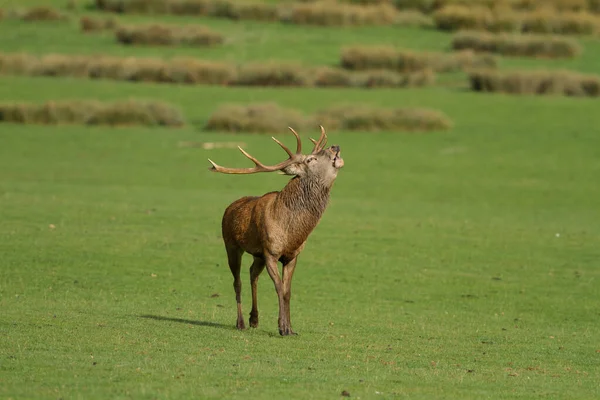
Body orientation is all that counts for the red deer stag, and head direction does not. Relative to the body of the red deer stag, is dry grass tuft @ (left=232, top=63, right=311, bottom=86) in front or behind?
behind

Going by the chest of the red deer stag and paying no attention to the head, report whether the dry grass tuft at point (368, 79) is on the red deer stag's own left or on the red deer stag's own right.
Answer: on the red deer stag's own left

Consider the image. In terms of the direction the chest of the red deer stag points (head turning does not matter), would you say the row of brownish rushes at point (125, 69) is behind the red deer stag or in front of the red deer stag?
behind

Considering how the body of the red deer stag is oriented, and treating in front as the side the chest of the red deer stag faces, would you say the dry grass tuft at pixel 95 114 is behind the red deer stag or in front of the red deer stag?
behind

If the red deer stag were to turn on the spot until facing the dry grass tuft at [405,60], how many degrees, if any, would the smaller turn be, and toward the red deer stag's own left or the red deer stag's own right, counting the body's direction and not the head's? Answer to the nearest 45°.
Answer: approximately 135° to the red deer stag's own left

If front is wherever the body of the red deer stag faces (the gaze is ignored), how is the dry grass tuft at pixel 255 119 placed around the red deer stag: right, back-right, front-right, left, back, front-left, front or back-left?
back-left

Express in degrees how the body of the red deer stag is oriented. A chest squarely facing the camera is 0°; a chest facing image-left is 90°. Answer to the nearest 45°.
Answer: approximately 315°

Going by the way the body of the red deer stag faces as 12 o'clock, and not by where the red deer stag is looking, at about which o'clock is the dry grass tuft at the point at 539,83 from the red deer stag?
The dry grass tuft is roughly at 8 o'clock from the red deer stag.
